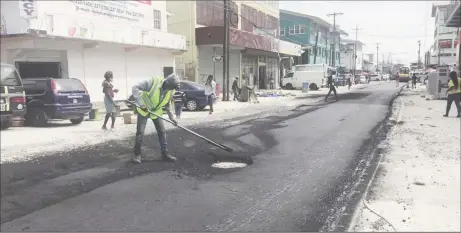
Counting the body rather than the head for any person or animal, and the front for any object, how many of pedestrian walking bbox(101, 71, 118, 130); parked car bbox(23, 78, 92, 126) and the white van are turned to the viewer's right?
1

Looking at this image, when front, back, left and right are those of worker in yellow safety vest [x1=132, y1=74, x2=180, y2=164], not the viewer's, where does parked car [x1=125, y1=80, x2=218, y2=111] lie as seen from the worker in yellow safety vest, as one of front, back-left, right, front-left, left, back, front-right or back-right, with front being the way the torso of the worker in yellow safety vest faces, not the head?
back-left

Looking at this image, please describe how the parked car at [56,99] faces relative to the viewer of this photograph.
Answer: facing away from the viewer and to the left of the viewer

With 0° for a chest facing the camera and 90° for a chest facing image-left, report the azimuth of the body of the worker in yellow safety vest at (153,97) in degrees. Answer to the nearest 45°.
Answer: approximately 315°

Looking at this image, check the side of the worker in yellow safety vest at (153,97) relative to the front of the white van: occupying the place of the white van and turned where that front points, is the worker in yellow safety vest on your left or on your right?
on your left

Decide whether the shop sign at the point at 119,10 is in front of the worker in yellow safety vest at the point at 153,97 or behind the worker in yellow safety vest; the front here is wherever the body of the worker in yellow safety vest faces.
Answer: behind

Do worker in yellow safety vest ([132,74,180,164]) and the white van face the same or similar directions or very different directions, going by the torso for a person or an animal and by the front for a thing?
very different directions

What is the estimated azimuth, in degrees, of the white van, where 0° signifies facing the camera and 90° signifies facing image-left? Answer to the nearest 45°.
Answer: approximately 90°
